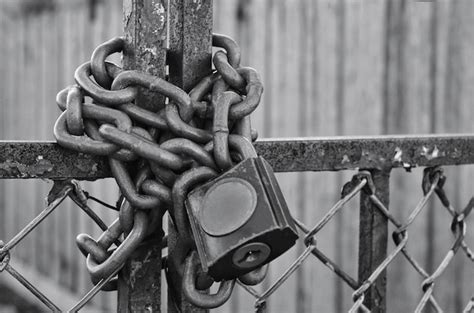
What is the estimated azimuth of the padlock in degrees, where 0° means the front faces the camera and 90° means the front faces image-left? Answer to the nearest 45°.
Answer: approximately 0°
